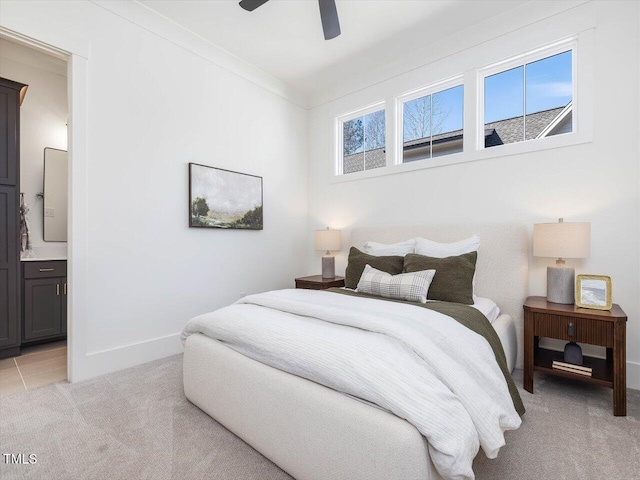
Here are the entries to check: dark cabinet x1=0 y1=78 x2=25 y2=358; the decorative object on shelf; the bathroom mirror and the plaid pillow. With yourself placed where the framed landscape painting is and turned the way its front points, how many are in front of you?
2

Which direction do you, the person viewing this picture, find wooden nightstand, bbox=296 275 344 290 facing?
facing the viewer and to the left of the viewer

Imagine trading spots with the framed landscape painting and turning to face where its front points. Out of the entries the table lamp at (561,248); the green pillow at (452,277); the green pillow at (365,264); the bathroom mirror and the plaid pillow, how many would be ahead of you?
4

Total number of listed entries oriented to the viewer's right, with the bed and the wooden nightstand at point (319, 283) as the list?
0

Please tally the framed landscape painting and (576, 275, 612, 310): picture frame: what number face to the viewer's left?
0

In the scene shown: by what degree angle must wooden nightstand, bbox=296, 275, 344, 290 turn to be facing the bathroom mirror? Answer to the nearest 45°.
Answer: approximately 45° to its right

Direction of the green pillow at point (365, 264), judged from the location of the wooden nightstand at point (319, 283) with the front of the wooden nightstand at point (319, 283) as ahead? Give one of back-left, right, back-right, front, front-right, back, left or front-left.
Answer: left

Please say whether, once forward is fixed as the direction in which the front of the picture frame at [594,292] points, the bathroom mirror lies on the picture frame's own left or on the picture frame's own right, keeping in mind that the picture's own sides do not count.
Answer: on the picture frame's own right

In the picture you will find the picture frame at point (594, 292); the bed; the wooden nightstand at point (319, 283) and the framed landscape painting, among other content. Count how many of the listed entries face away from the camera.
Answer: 0

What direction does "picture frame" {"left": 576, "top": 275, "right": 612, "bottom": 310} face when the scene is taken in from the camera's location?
facing the viewer

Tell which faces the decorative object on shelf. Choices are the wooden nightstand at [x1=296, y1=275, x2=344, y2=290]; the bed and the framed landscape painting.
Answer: the framed landscape painting

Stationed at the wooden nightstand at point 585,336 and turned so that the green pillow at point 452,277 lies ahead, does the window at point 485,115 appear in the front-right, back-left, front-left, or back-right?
front-right

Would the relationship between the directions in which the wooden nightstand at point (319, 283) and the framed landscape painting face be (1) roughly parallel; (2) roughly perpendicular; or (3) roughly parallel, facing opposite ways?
roughly perpendicular

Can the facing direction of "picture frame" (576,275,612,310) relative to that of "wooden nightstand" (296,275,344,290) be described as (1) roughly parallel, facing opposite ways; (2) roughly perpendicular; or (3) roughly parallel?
roughly parallel

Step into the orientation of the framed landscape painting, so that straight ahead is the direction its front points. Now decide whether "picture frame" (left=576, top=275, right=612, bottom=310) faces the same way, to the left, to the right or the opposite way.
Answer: to the right

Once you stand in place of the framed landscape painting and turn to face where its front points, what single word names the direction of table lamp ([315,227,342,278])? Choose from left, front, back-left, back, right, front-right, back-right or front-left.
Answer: front-left

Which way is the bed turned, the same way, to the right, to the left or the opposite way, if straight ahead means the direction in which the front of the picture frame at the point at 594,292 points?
the same way

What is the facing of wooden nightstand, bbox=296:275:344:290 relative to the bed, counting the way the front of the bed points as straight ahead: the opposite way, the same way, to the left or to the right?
the same way

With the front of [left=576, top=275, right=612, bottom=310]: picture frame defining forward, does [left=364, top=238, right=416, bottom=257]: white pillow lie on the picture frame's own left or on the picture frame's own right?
on the picture frame's own right

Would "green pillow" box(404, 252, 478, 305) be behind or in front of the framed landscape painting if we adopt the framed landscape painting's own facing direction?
in front
